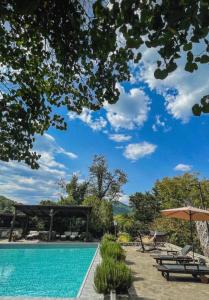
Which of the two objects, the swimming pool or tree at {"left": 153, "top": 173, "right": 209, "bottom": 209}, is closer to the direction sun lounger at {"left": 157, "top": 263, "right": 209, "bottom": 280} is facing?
the swimming pool

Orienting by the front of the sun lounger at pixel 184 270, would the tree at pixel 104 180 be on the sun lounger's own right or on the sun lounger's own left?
on the sun lounger's own right

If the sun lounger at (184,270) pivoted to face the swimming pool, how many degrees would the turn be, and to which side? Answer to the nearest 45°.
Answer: approximately 45° to its right

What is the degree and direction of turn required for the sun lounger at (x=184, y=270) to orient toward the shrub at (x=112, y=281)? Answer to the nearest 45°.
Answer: approximately 45° to its left

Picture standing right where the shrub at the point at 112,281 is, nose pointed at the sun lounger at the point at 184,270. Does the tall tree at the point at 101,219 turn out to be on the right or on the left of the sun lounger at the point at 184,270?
left

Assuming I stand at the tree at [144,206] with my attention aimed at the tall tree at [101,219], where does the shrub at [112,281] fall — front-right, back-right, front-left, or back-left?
front-left

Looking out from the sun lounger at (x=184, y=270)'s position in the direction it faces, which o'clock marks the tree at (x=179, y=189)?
The tree is roughly at 3 o'clock from the sun lounger.

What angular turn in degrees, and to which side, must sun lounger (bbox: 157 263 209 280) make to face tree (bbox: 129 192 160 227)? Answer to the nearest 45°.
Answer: approximately 90° to its right

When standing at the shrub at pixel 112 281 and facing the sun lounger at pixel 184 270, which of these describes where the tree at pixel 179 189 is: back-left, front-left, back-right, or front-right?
front-left

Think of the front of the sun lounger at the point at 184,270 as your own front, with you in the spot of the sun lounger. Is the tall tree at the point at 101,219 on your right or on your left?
on your right

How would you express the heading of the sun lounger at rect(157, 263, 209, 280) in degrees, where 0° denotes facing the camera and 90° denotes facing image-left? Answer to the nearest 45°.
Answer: approximately 90°
